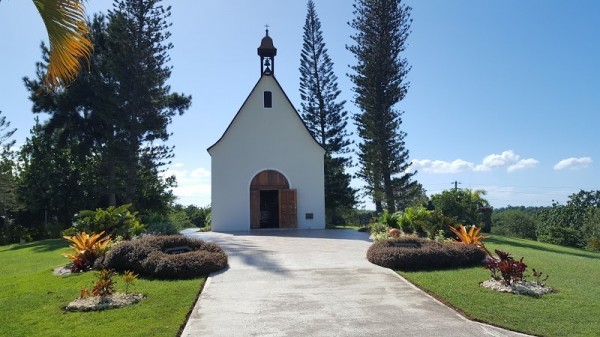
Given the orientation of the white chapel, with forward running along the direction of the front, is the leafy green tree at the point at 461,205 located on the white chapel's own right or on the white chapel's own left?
on the white chapel's own left

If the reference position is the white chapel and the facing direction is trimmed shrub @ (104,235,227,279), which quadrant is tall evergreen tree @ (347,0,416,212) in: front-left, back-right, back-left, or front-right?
back-left

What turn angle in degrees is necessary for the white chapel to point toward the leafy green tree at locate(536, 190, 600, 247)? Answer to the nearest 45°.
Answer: approximately 135° to its left

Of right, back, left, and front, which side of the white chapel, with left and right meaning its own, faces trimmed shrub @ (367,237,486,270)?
front

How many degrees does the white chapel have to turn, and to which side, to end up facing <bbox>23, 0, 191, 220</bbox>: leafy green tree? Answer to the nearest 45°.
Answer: approximately 135° to its right

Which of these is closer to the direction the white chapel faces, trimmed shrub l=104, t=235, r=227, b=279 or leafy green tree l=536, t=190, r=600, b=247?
the trimmed shrub

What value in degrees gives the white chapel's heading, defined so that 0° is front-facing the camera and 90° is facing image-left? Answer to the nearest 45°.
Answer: approximately 0°

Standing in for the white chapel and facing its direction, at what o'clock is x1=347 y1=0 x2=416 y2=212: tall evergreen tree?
The tall evergreen tree is roughly at 8 o'clock from the white chapel.

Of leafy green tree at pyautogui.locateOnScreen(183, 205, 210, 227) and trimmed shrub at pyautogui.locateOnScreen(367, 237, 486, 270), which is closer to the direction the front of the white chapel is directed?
the trimmed shrub
